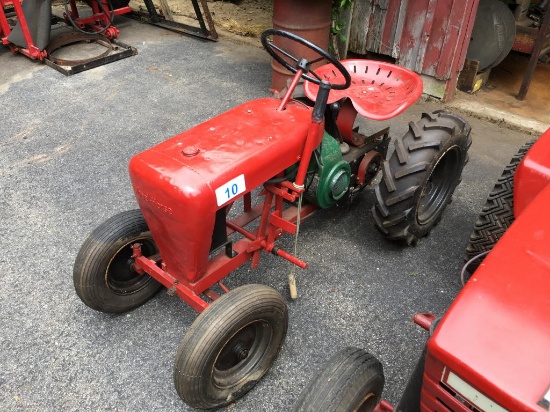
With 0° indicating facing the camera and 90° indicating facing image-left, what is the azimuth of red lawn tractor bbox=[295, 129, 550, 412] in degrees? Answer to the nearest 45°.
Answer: approximately 45°

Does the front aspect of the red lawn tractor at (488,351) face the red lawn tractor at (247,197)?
no

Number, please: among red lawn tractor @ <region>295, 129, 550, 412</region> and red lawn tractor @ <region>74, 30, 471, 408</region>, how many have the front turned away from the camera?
0

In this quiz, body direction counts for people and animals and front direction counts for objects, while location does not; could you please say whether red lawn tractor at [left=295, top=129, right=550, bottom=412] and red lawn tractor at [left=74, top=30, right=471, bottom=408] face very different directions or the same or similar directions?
same or similar directions

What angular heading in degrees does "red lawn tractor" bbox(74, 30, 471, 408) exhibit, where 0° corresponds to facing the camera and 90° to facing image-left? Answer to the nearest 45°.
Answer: approximately 45°

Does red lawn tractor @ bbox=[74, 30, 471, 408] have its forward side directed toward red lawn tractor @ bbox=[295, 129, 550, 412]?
no

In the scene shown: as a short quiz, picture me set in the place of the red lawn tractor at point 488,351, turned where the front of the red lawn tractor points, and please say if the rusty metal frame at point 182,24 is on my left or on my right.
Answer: on my right

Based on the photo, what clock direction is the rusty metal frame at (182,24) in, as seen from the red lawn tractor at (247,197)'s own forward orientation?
The rusty metal frame is roughly at 4 o'clock from the red lawn tractor.

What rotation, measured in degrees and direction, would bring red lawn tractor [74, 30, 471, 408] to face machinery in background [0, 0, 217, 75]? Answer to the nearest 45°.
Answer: approximately 90° to its right

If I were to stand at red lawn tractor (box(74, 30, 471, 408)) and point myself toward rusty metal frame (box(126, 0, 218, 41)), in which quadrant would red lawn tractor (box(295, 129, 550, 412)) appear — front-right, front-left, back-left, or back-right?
back-right
